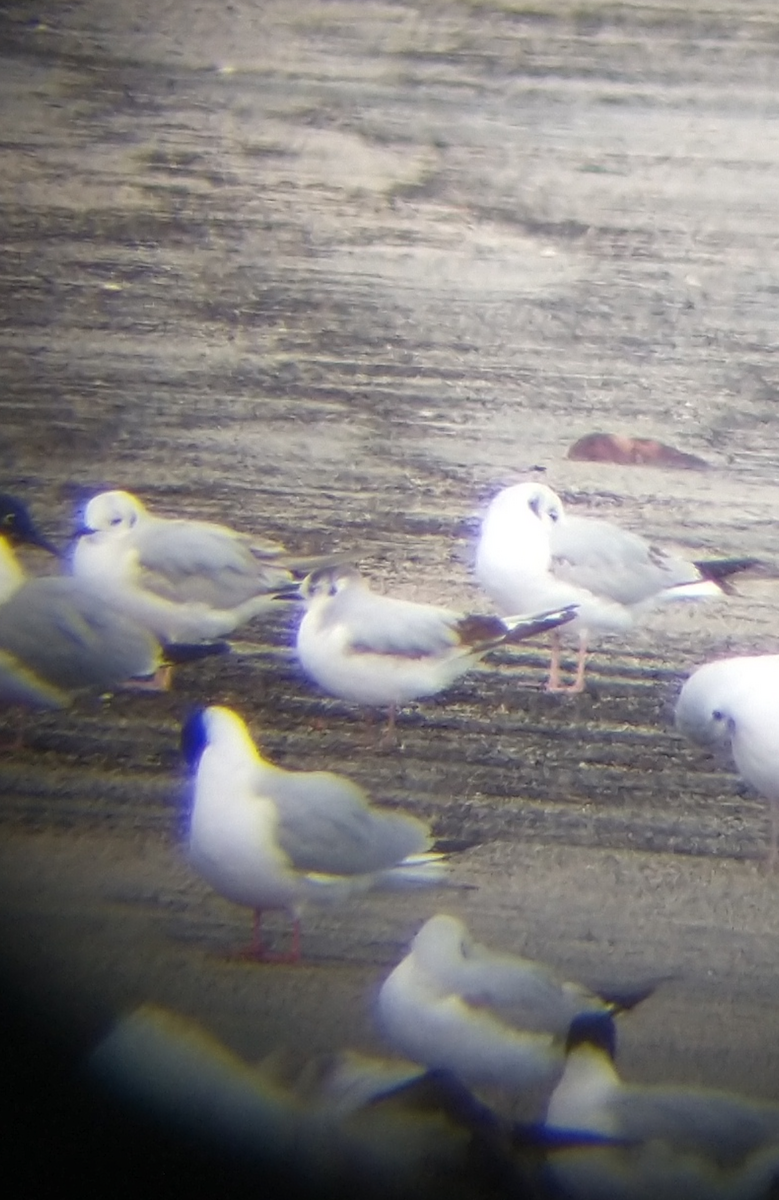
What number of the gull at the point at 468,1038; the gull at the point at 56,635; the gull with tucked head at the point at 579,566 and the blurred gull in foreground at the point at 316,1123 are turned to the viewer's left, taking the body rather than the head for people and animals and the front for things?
4

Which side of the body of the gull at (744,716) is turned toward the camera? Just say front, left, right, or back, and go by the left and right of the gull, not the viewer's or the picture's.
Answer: left

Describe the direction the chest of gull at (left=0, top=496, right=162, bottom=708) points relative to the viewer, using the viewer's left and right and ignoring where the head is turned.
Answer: facing to the left of the viewer

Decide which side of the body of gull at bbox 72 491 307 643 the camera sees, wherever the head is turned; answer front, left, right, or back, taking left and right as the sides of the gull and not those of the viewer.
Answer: left

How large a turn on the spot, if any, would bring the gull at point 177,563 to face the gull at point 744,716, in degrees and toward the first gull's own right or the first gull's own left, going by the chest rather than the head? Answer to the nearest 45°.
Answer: approximately 180°

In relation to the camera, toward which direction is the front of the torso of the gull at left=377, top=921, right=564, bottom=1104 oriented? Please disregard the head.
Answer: to the viewer's left

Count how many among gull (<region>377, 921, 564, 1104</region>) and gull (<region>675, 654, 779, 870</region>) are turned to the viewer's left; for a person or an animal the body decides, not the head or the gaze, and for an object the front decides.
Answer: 2

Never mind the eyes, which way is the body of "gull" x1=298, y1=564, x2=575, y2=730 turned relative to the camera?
to the viewer's left

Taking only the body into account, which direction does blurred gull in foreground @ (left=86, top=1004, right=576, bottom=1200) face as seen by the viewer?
to the viewer's left

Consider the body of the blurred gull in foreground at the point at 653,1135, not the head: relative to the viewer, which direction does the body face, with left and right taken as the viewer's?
facing to the left of the viewer

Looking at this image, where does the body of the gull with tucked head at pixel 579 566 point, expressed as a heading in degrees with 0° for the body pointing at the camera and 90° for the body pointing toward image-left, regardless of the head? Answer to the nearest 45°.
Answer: approximately 90°
